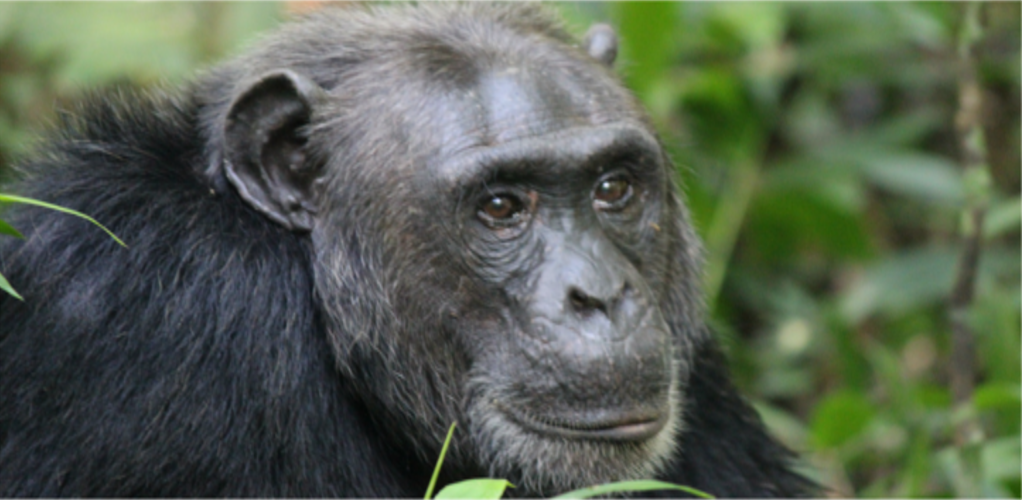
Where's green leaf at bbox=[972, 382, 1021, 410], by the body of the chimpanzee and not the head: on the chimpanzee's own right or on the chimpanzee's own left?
on the chimpanzee's own left

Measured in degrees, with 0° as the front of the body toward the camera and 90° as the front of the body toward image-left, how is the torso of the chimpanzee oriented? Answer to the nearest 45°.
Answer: approximately 315°

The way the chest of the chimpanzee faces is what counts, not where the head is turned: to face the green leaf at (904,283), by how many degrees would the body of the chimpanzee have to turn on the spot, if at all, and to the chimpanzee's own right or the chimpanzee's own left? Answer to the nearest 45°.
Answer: approximately 90° to the chimpanzee's own left

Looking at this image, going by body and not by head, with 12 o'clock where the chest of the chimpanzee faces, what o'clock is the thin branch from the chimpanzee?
The thin branch is roughly at 10 o'clock from the chimpanzee.

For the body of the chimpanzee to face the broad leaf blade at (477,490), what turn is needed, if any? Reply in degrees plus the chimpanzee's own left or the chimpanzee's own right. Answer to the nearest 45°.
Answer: approximately 45° to the chimpanzee's own right
